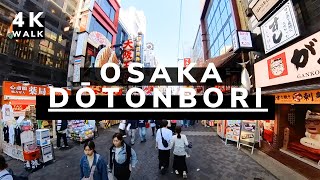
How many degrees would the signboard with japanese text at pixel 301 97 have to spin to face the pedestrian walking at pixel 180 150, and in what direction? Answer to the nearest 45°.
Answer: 0° — it already faces them

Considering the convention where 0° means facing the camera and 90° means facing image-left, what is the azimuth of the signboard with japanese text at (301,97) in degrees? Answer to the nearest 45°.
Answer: approximately 45°

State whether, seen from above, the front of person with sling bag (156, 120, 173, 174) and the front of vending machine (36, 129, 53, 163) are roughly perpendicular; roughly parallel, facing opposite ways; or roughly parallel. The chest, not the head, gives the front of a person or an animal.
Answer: roughly perpendicular

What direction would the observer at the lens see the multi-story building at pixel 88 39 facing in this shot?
facing the viewer and to the right of the viewer

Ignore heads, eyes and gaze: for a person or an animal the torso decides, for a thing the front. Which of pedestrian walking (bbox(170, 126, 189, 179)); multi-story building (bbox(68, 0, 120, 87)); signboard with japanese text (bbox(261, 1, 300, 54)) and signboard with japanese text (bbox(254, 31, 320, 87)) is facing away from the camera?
the pedestrian walking

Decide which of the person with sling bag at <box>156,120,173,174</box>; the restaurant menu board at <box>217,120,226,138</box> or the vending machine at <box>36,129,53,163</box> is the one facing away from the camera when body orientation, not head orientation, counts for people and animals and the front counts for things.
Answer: the person with sling bag

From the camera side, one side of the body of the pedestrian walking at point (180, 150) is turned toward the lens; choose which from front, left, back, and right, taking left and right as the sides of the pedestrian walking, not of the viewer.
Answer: back

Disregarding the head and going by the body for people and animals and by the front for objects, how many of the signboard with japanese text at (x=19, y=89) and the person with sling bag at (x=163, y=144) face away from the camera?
1

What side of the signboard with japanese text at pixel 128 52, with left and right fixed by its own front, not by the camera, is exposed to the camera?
front

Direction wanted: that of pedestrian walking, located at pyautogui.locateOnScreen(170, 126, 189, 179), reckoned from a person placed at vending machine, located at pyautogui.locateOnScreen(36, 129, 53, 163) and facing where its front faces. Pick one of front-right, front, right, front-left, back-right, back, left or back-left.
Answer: front

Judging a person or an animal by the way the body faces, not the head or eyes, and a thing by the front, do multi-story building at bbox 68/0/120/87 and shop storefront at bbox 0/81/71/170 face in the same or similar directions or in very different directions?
same or similar directions
